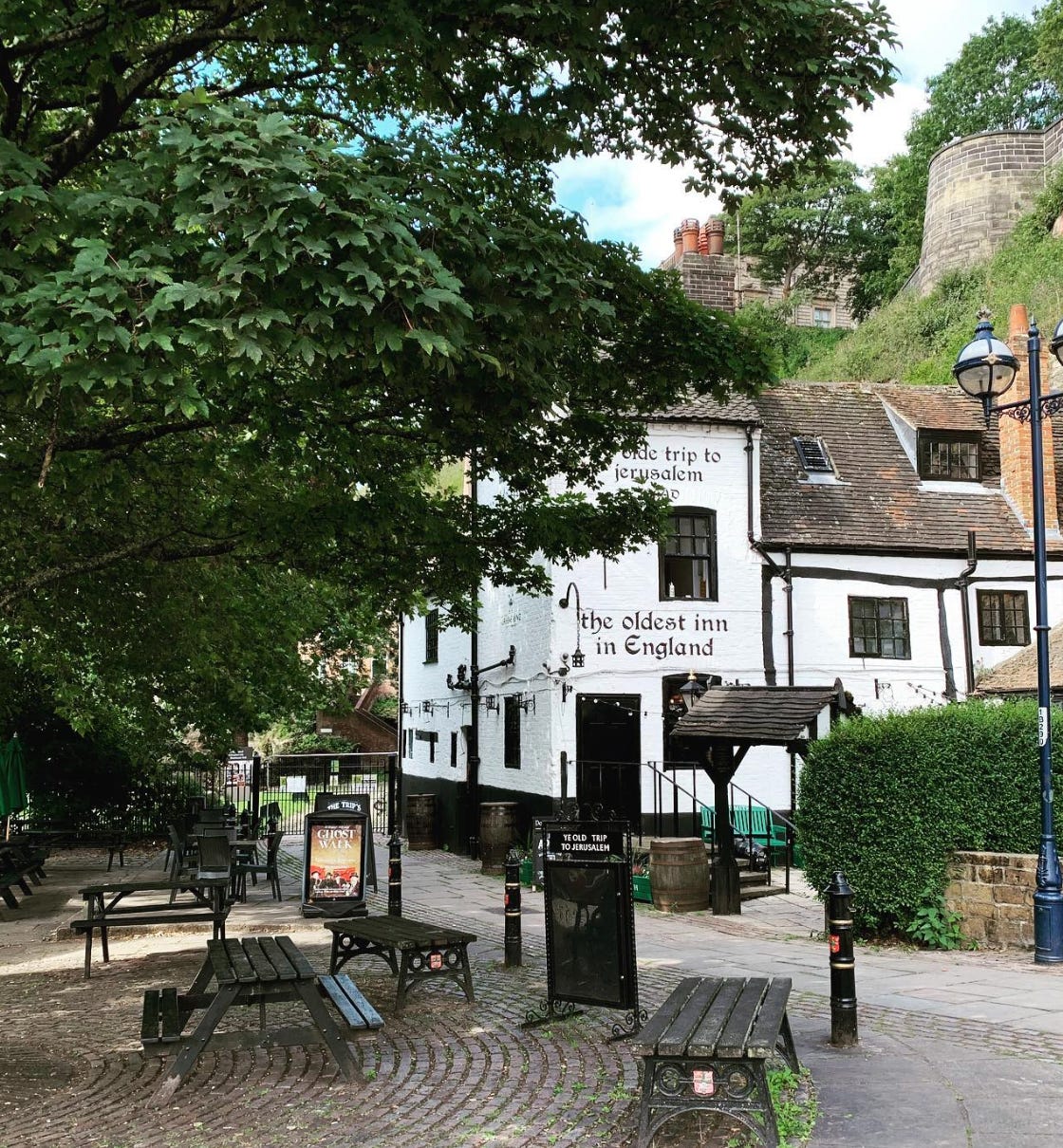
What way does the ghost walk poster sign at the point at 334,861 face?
toward the camera

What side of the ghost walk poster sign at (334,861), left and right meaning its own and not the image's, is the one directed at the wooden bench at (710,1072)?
front

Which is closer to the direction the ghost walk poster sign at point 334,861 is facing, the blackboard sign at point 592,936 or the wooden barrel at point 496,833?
the blackboard sign

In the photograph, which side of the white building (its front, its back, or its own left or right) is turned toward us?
front

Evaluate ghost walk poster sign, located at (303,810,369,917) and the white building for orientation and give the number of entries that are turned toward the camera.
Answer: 2

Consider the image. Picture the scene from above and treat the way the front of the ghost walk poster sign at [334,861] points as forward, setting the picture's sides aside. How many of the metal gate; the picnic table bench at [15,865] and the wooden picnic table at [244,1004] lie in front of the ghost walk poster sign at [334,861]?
1

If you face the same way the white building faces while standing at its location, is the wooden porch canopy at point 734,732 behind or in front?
in front

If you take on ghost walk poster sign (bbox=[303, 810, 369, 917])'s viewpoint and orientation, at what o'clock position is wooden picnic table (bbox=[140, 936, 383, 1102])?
The wooden picnic table is roughly at 12 o'clock from the ghost walk poster sign.

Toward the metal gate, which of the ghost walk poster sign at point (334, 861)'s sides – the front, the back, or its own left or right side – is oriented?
back

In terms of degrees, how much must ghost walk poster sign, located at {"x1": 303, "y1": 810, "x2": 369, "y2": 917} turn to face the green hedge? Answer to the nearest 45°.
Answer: approximately 45° to its left

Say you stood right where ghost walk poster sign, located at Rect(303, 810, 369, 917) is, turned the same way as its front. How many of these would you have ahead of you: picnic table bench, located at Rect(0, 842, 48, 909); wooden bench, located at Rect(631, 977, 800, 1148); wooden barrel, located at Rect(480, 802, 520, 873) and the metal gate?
1

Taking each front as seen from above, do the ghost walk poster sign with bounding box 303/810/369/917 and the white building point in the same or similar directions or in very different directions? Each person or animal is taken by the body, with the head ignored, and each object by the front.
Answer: same or similar directions
